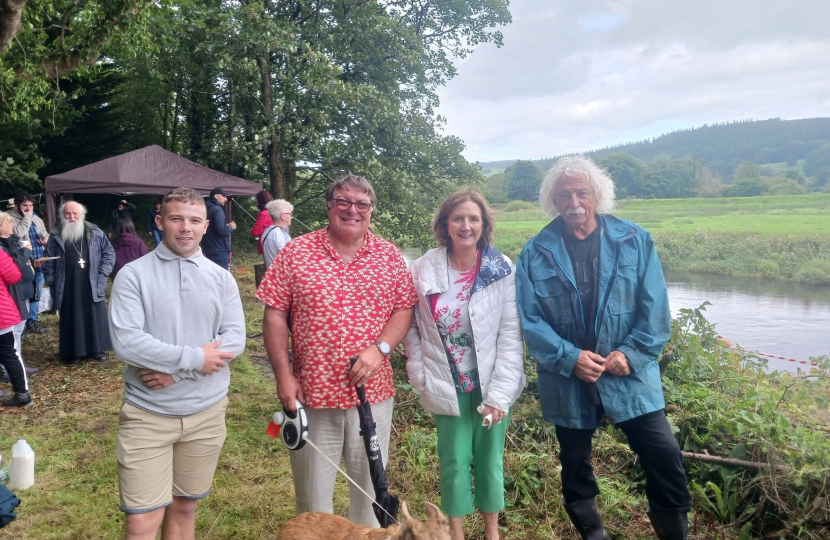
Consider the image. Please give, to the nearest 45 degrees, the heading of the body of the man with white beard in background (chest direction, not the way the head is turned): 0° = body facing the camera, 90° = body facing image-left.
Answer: approximately 0°

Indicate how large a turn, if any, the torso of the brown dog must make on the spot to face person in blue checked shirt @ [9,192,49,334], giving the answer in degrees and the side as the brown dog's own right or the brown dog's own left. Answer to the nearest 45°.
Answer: approximately 135° to the brown dog's own left

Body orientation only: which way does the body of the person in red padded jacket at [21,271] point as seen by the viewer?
to the viewer's right

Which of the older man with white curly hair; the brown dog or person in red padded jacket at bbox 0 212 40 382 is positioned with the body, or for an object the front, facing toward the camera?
the older man with white curly hair

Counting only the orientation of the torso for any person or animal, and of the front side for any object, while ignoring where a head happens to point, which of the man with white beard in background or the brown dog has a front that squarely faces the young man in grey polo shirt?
the man with white beard in background

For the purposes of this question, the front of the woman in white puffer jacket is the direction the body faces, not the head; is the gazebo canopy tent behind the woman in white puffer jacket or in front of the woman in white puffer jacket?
behind

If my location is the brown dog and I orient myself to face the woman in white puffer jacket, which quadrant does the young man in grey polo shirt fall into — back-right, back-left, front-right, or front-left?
back-left

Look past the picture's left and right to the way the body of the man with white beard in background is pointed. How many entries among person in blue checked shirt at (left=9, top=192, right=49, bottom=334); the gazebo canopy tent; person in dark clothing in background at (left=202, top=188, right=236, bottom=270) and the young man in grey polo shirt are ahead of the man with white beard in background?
1
